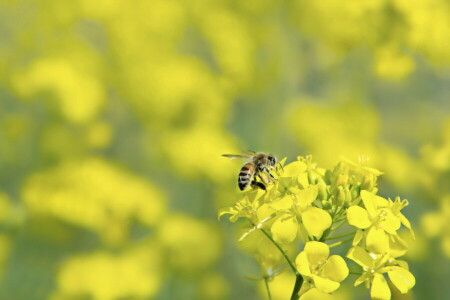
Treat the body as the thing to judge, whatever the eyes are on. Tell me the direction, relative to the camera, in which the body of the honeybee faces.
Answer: to the viewer's right
